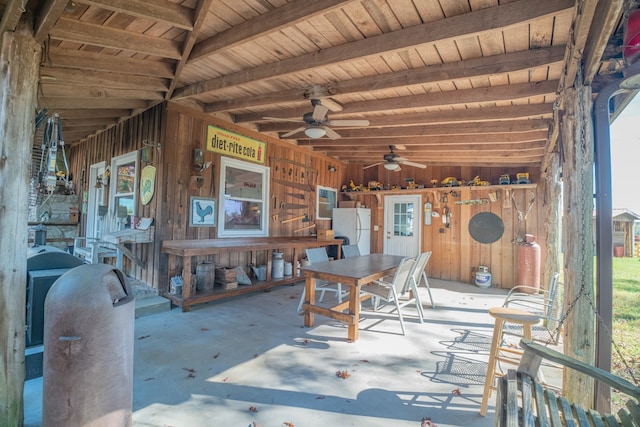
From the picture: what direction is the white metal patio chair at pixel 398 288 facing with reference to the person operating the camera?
facing away from the viewer and to the left of the viewer

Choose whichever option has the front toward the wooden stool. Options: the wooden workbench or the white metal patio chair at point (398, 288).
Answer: the wooden workbench

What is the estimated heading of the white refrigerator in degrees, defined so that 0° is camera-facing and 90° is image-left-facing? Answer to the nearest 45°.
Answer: approximately 315°

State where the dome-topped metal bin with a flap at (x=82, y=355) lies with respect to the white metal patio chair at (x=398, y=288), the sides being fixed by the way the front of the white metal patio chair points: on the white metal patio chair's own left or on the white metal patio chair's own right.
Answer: on the white metal patio chair's own left

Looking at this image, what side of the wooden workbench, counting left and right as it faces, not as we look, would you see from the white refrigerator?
left

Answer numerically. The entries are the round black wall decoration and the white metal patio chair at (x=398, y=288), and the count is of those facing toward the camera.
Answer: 1

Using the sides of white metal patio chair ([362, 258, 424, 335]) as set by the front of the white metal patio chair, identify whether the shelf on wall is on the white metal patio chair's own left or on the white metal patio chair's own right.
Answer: on the white metal patio chair's own right

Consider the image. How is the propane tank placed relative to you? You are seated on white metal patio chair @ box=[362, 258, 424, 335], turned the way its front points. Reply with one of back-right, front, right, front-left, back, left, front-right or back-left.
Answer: right

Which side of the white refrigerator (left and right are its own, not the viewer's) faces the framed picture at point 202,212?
right

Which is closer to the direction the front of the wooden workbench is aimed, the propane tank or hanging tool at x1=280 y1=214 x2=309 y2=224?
the propane tank

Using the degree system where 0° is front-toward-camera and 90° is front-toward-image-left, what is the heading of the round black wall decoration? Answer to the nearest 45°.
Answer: approximately 0°

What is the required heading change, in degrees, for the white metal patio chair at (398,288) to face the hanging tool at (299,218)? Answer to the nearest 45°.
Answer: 0° — it already faces it

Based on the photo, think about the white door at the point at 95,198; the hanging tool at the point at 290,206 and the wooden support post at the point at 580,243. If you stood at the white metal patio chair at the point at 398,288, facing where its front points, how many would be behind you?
1
